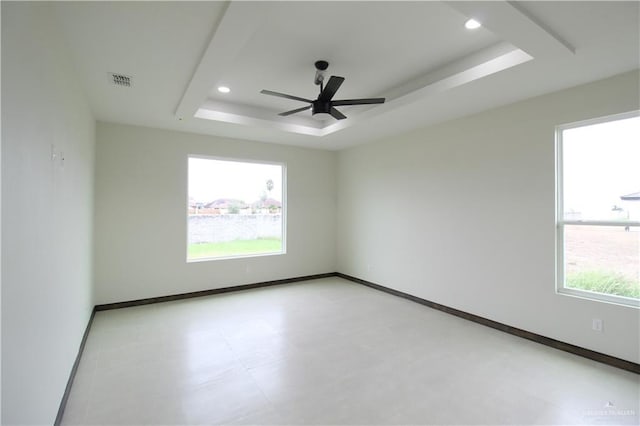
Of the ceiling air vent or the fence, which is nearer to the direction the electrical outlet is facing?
the ceiling air vent

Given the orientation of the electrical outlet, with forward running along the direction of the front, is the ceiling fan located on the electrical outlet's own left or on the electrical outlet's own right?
on the electrical outlet's own right

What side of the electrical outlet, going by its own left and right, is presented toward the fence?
right
